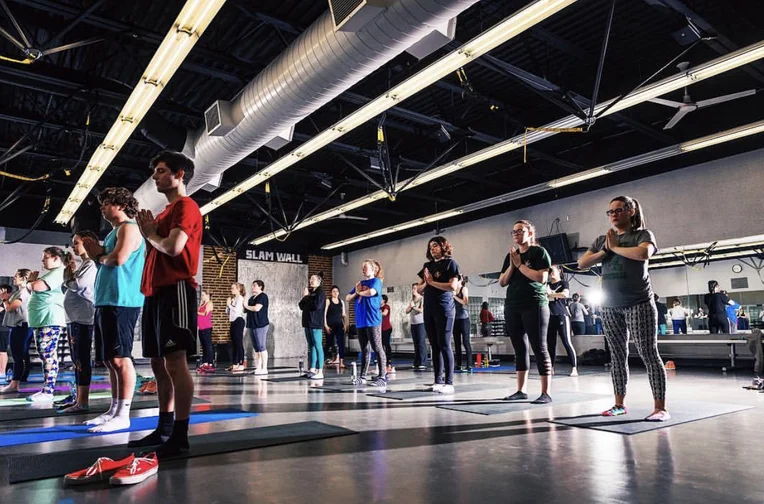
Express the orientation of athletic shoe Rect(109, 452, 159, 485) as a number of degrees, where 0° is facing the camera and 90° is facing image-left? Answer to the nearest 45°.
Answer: approximately 45°

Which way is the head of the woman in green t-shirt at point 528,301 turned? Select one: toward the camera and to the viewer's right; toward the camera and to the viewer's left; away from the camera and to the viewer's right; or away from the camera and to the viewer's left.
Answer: toward the camera and to the viewer's left

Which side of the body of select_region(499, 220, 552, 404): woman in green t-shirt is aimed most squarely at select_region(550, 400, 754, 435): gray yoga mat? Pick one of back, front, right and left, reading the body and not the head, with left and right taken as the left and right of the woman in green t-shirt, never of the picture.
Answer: left

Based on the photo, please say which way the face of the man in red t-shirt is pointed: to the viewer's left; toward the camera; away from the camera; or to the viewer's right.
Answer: to the viewer's left

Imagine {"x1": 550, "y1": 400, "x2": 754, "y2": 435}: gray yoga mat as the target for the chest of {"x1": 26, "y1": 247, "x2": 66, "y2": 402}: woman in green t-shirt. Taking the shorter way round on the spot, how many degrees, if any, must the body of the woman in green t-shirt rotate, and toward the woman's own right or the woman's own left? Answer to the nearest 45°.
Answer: approximately 135° to the woman's own left

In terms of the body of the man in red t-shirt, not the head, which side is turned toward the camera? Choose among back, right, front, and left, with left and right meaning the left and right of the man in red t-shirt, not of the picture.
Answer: left

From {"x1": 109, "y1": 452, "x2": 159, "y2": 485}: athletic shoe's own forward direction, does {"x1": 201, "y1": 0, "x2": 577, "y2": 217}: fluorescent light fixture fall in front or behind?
behind

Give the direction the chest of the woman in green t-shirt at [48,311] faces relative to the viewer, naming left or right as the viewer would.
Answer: facing to the left of the viewer

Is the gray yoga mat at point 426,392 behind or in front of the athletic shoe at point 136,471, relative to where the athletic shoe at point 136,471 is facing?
behind

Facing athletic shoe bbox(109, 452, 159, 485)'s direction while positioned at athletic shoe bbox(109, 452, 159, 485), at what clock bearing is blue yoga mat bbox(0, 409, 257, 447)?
The blue yoga mat is roughly at 4 o'clock from the athletic shoe.
